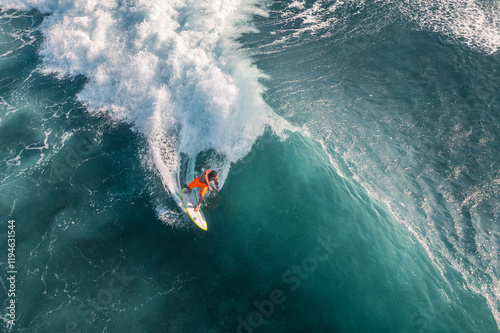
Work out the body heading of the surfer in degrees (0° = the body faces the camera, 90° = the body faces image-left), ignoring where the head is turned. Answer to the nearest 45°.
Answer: approximately 315°
